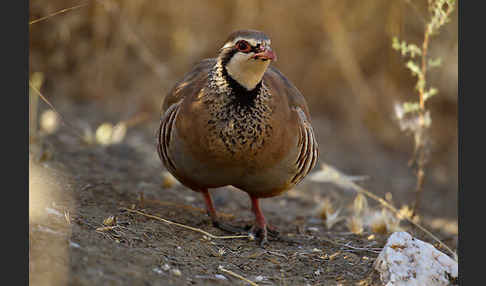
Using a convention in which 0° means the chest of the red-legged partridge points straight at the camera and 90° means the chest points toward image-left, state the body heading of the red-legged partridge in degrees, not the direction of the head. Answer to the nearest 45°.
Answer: approximately 0°

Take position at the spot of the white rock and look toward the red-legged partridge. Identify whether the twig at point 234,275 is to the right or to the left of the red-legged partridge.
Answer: left

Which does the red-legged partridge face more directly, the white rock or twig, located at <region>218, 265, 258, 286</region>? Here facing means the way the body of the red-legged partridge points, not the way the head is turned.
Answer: the twig

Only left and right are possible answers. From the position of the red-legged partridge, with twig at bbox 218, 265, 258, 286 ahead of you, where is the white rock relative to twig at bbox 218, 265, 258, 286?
left

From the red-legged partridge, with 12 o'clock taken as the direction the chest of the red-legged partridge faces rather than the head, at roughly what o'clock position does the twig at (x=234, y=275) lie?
The twig is roughly at 12 o'clock from the red-legged partridge.

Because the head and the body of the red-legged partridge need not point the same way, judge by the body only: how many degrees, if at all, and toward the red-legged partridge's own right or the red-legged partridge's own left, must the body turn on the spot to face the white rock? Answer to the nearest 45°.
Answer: approximately 45° to the red-legged partridge's own left
